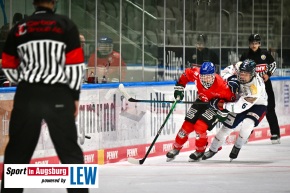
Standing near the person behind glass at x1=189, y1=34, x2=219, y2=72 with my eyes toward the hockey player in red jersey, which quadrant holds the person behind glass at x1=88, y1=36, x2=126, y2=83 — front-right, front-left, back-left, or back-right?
front-right

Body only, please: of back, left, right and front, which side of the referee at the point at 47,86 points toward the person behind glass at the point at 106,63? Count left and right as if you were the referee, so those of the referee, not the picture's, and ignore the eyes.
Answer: front

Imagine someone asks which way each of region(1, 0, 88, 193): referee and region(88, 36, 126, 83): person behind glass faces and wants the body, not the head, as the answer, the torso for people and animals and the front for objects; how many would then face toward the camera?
1

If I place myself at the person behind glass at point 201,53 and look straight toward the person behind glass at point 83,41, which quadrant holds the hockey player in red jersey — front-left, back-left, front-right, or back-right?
front-left

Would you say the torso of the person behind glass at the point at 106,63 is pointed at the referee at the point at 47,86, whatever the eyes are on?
yes

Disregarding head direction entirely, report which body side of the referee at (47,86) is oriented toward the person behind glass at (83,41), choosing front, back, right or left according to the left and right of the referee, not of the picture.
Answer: front

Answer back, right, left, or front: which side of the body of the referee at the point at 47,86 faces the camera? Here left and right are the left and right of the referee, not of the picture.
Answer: back

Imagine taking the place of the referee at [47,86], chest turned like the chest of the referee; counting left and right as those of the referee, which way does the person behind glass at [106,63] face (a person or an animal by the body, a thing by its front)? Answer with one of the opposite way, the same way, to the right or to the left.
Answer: the opposite way

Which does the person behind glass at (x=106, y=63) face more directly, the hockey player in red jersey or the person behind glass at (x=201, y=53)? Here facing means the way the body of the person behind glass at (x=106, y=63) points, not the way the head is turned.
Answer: the hockey player in red jersey

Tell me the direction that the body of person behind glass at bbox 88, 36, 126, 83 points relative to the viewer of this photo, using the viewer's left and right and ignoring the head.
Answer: facing the viewer

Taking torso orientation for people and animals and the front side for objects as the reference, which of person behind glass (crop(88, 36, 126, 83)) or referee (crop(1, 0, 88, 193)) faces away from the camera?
the referee
